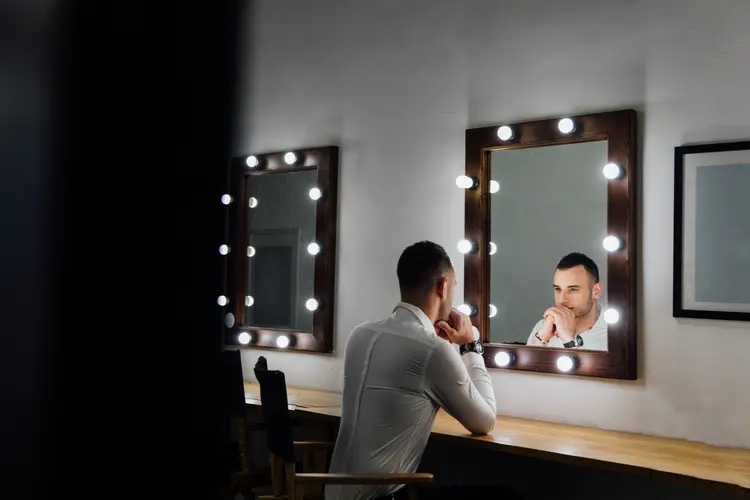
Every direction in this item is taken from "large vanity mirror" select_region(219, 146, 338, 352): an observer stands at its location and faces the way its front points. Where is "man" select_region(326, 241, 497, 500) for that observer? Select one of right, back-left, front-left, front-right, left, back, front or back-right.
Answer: front-left

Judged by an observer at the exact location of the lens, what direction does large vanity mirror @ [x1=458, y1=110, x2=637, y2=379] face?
facing the viewer and to the left of the viewer

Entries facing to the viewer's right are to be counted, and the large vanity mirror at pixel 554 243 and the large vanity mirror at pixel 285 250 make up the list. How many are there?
0

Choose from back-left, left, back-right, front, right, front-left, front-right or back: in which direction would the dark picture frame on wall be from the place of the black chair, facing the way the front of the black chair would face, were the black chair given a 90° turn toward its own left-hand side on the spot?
right

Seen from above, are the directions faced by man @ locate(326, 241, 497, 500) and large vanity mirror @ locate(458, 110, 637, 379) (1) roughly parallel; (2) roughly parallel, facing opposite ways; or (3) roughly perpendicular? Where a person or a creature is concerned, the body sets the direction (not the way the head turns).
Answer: roughly parallel, facing opposite ways

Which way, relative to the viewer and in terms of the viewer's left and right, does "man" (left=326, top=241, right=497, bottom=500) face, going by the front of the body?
facing away from the viewer and to the right of the viewer

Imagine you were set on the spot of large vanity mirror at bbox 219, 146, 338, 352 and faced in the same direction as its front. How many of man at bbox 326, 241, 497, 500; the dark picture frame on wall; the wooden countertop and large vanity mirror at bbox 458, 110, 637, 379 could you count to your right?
0

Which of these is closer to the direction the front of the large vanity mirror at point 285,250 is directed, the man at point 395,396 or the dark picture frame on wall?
the man

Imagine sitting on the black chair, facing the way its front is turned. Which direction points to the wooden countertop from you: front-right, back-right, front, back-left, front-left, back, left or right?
front

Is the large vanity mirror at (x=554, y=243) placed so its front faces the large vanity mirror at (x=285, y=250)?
no

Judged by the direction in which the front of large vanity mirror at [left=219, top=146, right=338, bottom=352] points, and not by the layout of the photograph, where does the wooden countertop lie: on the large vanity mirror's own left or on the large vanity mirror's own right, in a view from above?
on the large vanity mirror's own left

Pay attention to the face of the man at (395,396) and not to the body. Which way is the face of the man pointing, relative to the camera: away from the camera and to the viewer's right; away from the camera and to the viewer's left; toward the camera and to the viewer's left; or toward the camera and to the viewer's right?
away from the camera and to the viewer's right

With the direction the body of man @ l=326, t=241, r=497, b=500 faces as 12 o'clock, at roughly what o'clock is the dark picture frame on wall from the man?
The dark picture frame on wall is roughly at 1 o'clock from the man.
